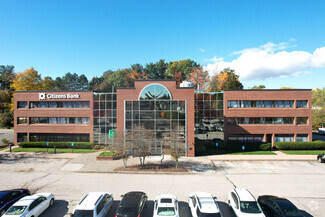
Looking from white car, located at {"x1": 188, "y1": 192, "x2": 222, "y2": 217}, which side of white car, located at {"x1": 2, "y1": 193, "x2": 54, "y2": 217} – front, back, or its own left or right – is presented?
left
